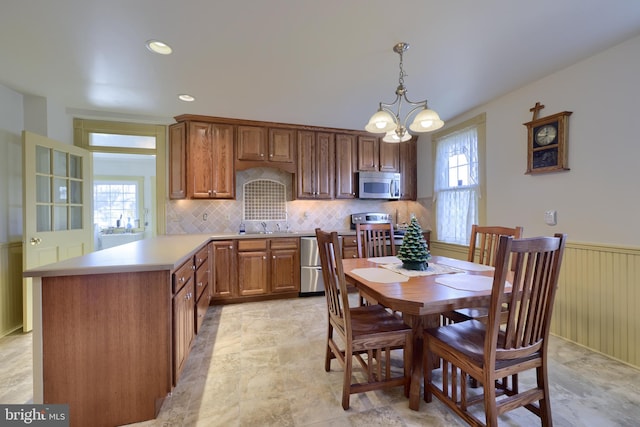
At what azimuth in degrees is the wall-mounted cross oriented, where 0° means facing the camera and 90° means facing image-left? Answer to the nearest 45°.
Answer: approximately 45°

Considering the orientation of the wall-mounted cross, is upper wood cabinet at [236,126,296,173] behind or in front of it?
in front

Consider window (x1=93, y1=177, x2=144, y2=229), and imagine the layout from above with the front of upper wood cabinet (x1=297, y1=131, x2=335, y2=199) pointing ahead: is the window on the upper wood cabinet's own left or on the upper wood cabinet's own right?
on the upper wood cabinet's own right

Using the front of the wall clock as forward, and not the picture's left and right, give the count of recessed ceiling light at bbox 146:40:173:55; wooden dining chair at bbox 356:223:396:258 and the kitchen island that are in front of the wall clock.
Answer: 3

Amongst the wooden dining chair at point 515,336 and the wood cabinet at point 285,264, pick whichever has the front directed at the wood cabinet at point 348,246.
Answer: the wooden dining chair

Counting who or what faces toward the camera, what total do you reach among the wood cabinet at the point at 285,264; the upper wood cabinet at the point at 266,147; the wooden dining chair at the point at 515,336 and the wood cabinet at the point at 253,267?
3

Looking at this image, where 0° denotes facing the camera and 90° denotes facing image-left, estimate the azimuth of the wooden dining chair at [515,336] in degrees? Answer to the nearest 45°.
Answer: approximately 135°

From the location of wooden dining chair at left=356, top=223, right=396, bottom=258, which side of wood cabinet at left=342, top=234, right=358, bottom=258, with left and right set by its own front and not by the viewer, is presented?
front

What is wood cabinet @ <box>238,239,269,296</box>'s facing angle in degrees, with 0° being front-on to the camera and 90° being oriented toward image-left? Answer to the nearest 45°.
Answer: approximately 0°

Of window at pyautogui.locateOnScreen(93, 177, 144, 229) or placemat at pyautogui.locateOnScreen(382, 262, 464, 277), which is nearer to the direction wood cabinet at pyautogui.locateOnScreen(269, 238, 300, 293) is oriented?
the placemat

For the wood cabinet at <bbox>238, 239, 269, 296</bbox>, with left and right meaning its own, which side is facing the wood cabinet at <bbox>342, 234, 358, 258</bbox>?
left
